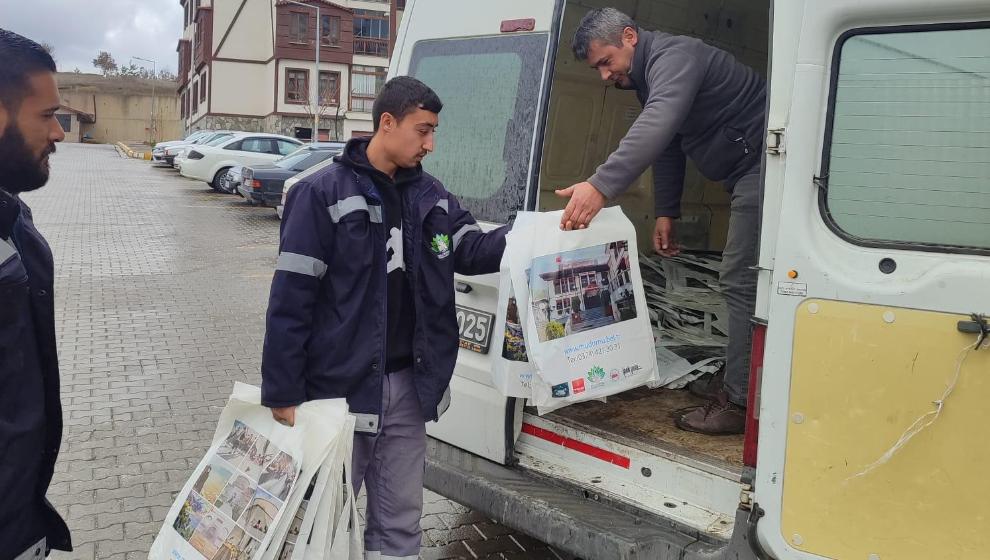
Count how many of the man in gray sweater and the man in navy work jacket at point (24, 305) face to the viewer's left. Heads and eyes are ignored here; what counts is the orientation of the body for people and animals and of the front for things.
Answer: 1

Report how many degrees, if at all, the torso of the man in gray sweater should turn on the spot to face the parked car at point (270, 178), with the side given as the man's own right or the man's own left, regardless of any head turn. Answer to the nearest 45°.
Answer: approximately 45° to the man's own right

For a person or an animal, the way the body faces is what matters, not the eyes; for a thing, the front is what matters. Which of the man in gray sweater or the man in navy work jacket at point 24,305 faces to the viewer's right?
the man in navy work jacket

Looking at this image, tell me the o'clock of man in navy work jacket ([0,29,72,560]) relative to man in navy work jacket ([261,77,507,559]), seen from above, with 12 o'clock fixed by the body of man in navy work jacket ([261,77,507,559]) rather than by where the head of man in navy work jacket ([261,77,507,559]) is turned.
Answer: man in navy work jacket ([0,29,72,560]) is roughly at 3 o'clock from man in navy work jacket ([261,77,507,559]).

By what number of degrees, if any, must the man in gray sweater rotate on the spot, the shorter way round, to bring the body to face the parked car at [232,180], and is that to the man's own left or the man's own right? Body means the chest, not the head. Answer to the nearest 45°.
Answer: approximately 45° to the man's own right

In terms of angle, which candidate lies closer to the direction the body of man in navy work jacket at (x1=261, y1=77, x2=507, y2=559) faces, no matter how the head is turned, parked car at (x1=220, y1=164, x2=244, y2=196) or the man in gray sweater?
the man in gray sweater

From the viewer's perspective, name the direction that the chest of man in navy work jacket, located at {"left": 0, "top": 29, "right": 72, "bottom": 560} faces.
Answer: to the viewer's right

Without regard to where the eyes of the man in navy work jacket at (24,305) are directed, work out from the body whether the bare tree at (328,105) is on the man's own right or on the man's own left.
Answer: on the man's own left

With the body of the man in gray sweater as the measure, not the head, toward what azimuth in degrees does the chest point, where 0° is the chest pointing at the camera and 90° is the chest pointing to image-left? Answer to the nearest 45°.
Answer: approximately 90°

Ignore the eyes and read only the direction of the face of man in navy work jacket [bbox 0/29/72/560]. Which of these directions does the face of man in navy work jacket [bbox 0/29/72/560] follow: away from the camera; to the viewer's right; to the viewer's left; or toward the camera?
to the viewer's right

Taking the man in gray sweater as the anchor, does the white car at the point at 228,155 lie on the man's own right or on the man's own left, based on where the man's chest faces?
on the man's own right
